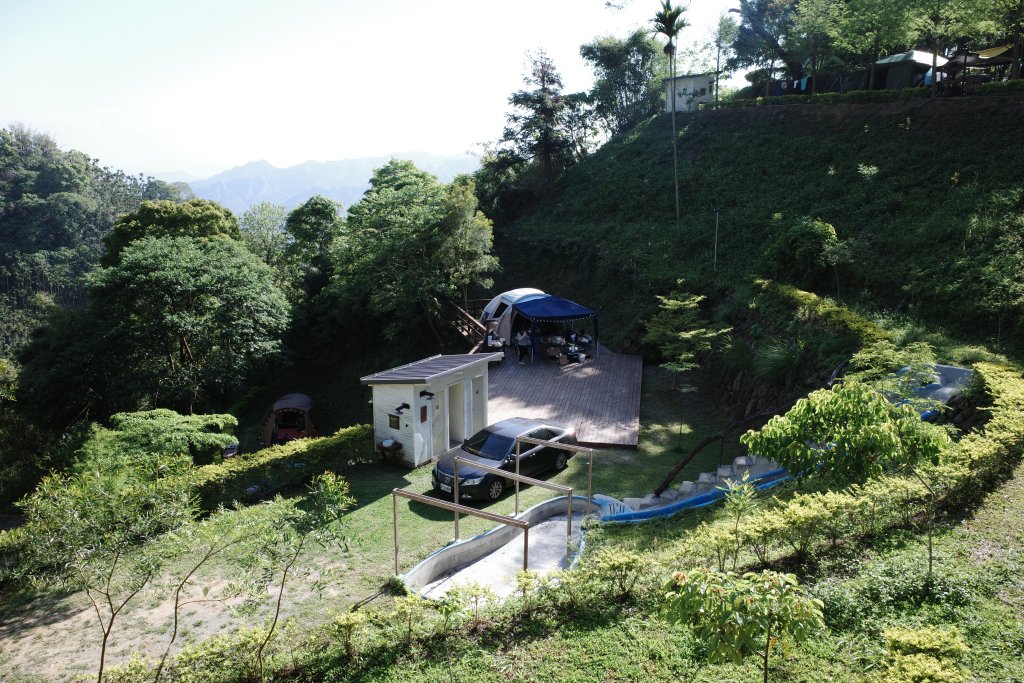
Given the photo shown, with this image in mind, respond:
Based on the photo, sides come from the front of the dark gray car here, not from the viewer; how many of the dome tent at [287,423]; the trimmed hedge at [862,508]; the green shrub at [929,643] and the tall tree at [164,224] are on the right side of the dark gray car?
2

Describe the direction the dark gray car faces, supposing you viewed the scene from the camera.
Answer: facing the viewer and to the left of the viewer

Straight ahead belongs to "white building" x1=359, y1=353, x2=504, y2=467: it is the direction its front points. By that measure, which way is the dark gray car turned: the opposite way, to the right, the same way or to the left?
to the right

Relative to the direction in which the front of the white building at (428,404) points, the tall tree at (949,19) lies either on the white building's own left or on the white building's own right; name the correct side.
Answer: on the white building's own left

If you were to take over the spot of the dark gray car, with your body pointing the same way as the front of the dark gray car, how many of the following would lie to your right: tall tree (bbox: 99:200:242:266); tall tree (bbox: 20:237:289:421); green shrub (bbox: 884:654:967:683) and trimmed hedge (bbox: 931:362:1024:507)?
2

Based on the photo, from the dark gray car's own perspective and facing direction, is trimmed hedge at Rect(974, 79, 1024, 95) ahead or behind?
behind

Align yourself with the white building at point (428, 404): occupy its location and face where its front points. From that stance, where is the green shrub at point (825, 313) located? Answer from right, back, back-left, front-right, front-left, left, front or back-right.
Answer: front-left

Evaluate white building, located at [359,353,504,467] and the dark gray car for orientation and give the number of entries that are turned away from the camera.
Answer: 0

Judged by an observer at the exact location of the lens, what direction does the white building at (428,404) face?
facing the viewer and to the right of the viewer

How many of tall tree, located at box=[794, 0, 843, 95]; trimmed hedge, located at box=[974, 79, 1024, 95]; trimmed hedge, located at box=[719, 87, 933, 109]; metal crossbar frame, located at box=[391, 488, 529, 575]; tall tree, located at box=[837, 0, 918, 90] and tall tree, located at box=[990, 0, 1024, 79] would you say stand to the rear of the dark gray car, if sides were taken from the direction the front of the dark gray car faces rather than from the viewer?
5

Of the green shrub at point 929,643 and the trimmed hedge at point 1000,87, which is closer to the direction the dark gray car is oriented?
the green shrub
